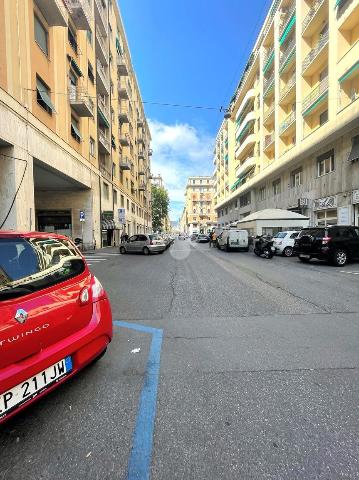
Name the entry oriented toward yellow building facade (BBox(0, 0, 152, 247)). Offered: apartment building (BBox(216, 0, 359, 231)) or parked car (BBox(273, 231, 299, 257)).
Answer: the apartment building

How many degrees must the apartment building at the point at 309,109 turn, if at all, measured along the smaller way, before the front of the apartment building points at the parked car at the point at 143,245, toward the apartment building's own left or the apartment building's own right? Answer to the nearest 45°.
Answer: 0° — it already faces it

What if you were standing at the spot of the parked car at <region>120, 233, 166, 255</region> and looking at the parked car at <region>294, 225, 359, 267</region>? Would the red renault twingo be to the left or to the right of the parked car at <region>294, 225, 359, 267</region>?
right

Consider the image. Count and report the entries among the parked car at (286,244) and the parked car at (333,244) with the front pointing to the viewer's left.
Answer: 0

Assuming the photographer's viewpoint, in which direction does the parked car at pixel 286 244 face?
facing away from the viewer and to the right of the viewer

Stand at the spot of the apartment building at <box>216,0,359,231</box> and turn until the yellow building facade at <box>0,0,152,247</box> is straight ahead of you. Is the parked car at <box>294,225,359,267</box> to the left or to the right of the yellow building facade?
left

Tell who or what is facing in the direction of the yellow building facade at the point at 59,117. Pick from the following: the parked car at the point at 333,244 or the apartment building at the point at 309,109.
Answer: the apartment building

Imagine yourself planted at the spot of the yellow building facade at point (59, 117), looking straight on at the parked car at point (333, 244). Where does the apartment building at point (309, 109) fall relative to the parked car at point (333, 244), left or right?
left

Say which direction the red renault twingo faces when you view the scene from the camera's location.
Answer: facing away from the viewer and to the left of the viewer

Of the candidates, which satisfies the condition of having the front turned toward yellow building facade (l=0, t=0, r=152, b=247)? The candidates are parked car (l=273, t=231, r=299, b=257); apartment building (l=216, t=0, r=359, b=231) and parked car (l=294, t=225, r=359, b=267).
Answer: the apartment building

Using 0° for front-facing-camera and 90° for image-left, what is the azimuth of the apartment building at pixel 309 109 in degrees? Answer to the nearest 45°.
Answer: approximately 45°
